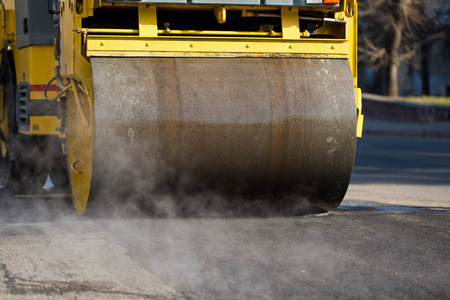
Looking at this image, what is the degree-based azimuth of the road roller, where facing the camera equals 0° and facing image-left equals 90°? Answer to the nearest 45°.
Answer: approximately 315°
